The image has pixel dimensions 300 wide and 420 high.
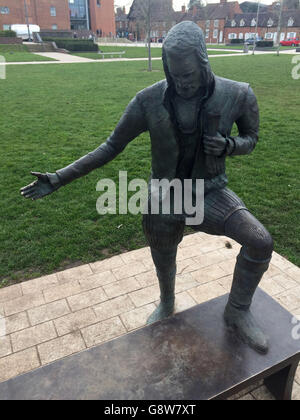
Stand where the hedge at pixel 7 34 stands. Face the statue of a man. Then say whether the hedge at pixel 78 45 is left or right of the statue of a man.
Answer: left

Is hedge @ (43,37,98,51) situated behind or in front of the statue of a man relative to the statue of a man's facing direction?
behind

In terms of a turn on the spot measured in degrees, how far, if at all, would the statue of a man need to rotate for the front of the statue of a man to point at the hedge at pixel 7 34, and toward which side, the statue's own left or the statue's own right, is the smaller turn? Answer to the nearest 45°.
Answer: approximately 180°

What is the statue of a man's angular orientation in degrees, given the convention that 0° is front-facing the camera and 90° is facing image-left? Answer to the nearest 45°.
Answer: approximately 0°
